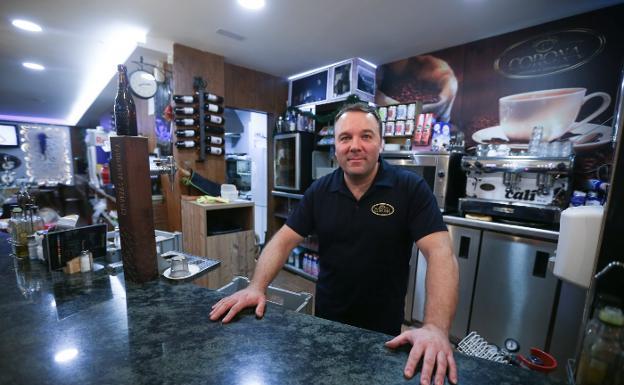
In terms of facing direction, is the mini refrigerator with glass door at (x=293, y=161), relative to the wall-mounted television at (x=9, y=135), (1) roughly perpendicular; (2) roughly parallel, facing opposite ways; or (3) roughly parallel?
roughly perpendicular

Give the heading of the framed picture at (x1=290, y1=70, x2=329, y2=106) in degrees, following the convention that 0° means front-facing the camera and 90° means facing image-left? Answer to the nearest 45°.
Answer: approximately 45°

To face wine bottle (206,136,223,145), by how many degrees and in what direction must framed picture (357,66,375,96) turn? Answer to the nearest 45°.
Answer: approximately 135° to its right

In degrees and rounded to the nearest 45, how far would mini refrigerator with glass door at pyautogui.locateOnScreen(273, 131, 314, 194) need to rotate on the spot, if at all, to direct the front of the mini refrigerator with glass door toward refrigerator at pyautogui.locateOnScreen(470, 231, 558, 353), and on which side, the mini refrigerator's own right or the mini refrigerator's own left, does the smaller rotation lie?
approximately 90° to the mini refrigerator's own left

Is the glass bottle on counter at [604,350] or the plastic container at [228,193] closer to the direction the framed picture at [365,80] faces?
the glass bottle on counter

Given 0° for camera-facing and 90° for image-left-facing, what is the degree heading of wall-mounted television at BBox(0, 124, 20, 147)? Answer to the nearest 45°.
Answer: approximately 0°

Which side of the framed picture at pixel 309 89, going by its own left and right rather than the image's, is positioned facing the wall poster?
left
